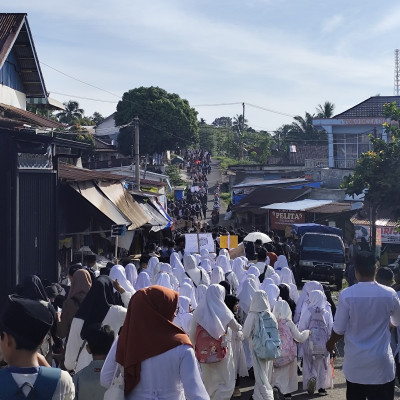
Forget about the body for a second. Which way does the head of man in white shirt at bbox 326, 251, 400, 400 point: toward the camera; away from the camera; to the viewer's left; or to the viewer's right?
away from the camera

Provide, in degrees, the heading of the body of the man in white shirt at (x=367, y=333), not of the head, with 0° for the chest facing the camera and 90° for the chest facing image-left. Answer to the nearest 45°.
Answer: approximately 180°

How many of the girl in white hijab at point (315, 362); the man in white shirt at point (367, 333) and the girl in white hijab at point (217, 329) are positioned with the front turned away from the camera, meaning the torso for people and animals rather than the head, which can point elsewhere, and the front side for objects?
3

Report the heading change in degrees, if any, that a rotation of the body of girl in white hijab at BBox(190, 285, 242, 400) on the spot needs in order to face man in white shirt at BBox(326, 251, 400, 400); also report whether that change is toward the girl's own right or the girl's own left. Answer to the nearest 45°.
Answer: approximately 135° to the girl's own right

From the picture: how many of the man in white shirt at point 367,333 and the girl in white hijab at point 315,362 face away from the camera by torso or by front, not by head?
2

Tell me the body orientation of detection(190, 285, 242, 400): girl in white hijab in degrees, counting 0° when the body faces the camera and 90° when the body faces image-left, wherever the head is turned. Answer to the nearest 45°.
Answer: approximately 180°

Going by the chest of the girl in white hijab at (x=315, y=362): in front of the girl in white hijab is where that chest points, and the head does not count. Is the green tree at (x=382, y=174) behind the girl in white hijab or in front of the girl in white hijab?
in front

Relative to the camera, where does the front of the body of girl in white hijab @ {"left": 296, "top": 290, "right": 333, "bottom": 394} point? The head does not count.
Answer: away from the camera

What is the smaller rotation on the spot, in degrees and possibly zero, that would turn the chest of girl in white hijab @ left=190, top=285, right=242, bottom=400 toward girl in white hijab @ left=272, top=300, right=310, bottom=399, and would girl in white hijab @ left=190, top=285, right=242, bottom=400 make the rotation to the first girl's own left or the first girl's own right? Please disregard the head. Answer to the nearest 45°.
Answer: approximately 45° to the first girl's own right
